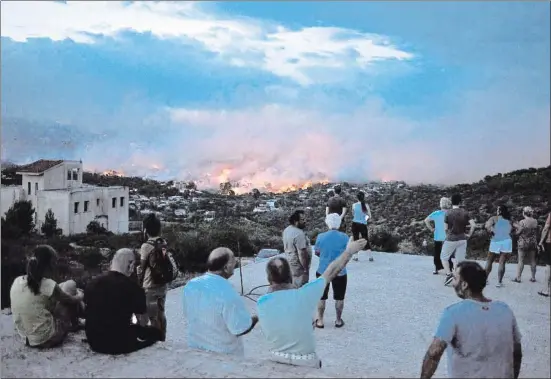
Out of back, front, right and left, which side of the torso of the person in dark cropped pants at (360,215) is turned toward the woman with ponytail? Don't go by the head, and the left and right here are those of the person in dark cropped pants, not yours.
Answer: back

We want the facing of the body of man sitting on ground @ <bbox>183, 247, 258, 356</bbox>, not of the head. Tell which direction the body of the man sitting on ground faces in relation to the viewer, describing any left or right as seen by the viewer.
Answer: facing away from the viewer and to the right of the viewer

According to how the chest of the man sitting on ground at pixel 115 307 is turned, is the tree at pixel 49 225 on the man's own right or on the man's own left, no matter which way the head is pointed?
on the man's own left

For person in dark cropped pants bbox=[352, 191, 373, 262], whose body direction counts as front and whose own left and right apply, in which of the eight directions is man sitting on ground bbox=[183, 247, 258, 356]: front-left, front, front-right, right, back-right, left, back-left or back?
back

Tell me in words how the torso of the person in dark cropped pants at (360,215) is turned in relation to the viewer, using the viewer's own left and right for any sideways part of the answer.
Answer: facing away from the viewer

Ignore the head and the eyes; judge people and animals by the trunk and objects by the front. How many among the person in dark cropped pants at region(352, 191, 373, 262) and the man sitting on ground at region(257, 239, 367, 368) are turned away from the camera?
2

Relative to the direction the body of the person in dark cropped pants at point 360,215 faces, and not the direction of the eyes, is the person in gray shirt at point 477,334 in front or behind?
behind

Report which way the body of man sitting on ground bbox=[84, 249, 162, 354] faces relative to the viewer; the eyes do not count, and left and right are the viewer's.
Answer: facing away from the viewer and to the right of the viewer

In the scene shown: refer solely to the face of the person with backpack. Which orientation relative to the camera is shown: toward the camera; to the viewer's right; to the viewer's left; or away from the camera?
away from the camera

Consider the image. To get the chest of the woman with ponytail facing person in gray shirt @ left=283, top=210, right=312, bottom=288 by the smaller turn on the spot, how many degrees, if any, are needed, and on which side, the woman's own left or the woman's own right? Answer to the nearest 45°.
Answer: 0° — they already face them

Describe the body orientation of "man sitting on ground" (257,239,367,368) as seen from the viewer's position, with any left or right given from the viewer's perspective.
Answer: facing away from the viewer
